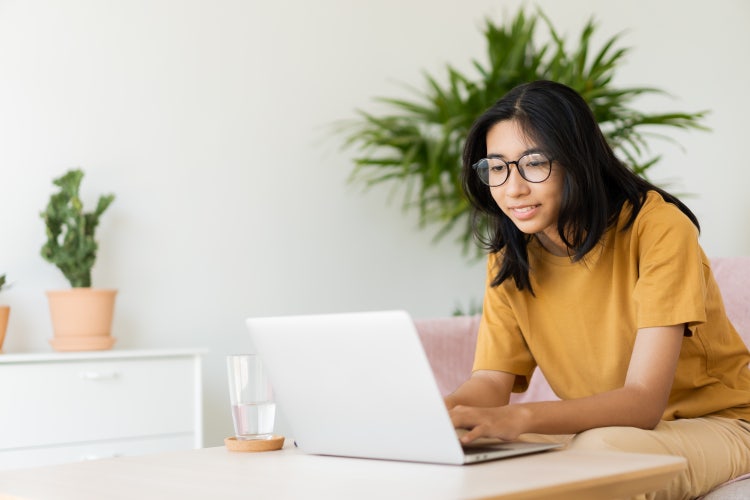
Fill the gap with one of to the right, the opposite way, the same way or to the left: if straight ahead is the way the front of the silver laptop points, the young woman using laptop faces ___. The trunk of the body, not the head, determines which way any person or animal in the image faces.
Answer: the opposite way

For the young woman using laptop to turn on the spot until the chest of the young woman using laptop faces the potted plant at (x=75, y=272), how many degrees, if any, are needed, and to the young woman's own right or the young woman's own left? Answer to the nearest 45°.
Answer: approximately 90° to the young woman's own right

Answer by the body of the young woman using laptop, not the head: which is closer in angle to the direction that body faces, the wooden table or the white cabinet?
the wooden table

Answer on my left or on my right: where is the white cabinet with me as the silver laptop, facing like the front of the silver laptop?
on my left

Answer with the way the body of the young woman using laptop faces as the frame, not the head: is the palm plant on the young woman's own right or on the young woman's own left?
on the young woman's own right

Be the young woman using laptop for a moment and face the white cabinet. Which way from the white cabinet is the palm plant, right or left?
right

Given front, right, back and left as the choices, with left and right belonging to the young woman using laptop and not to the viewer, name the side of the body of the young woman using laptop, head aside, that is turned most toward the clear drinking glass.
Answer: front

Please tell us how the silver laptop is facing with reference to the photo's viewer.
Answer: facing away from the viewer and to the right of the viewer

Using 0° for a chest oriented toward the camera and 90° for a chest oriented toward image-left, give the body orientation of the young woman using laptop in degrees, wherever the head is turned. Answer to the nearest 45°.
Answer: approximately 45°

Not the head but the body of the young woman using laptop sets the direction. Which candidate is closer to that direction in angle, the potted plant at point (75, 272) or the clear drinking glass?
the clear drinking glass

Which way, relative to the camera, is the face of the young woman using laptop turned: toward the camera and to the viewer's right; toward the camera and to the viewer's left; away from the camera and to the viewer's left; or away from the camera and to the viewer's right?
toward the camera and to the viewer's left
